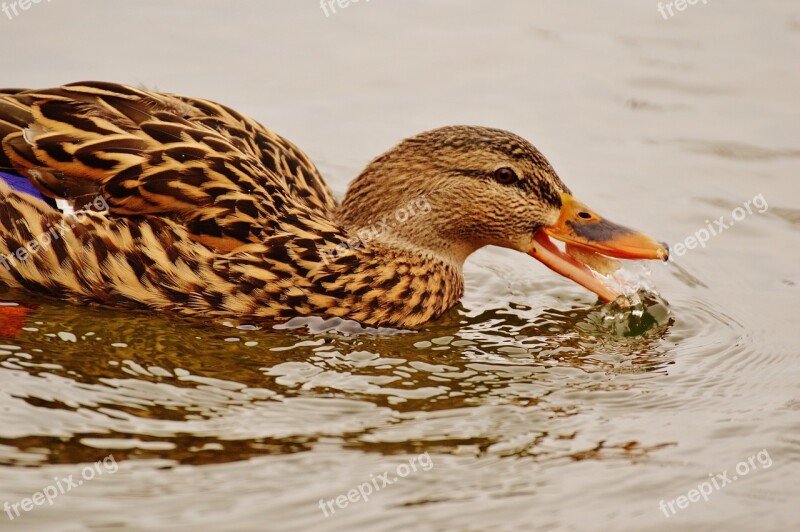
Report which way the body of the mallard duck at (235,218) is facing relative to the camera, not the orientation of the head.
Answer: to the viewer's right
